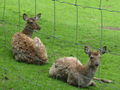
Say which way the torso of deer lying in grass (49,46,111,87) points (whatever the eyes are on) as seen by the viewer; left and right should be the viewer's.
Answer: facing the viewer and to the right of the viewer

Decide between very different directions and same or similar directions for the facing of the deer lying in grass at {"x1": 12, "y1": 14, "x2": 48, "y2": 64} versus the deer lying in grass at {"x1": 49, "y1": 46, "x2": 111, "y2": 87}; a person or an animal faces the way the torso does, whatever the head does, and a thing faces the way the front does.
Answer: very different directions

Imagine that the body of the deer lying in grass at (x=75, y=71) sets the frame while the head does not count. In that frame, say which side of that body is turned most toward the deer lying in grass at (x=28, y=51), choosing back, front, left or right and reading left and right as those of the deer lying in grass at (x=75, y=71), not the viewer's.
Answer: back
